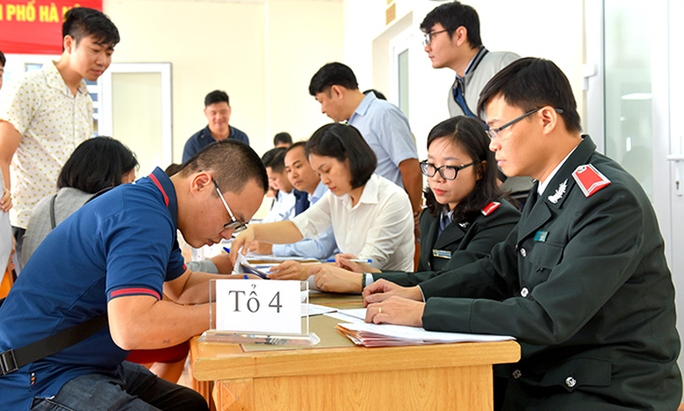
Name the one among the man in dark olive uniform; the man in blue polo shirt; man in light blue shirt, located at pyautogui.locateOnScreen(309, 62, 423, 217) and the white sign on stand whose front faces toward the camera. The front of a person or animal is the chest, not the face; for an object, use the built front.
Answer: the white sign on stand

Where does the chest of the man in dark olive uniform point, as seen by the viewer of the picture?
to the viewer's left

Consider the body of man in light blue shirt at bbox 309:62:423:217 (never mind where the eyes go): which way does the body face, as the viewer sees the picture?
to the viewer's left

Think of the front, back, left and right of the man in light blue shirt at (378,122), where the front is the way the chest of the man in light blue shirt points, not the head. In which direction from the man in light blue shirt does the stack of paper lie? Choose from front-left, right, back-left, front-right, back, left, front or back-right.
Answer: left

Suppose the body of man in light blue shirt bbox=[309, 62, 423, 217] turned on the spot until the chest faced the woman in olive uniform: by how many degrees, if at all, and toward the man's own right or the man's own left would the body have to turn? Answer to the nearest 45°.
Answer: approximately 90° to the man's own left

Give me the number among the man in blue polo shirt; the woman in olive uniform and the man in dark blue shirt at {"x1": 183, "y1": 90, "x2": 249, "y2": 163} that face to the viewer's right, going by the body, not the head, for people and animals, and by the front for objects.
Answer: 1

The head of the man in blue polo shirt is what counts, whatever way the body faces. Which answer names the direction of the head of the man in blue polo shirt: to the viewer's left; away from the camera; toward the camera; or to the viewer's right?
to the viewer's right

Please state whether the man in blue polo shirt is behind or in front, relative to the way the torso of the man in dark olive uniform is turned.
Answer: in front

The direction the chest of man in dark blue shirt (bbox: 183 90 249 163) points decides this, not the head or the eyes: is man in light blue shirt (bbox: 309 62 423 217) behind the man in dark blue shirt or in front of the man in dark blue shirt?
in front

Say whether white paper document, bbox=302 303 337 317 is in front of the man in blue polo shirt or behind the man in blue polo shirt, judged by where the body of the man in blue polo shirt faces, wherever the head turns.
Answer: in front

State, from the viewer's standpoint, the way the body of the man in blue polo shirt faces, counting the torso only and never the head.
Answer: to the viewer's right

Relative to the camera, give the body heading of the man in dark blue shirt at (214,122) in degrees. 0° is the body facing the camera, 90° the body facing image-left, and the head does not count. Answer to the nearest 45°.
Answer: approximately 0°
